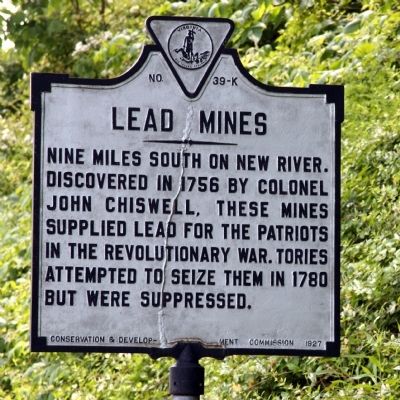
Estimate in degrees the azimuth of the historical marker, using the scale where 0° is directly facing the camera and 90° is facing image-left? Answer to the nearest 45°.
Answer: approximately 0°
